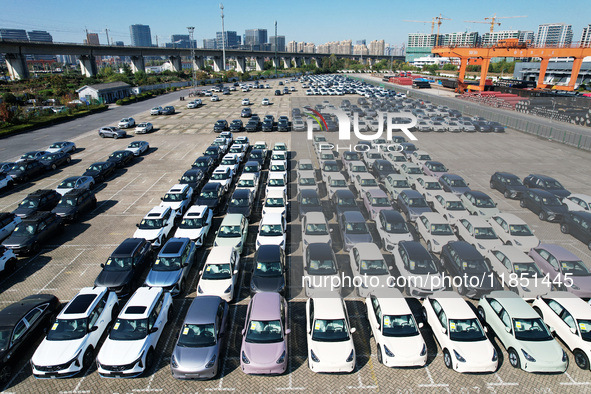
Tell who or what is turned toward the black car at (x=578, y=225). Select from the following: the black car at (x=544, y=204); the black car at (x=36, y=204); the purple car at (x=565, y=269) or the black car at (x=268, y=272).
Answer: the black car at (x=544, y=204)

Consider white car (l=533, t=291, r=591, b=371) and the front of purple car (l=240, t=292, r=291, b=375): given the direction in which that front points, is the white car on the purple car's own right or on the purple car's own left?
on the purple car's own left

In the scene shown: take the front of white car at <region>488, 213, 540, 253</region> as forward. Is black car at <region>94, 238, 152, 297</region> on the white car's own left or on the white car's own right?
on the white car's own right

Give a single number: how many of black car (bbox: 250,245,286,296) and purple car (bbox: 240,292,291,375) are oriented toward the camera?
2

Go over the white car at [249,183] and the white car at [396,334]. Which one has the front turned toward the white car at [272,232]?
the white car at [249,183]

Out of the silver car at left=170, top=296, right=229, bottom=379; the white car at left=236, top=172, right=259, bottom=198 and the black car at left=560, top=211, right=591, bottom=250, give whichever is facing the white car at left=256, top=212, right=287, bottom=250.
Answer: the white car at left=236, top=172, right=259, bottom=198

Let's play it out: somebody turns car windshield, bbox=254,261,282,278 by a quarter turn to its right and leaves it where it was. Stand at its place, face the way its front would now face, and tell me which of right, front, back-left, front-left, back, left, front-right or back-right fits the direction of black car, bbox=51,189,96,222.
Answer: front-right

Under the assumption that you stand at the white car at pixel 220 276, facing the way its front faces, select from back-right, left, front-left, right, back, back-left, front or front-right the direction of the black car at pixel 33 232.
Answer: back-right

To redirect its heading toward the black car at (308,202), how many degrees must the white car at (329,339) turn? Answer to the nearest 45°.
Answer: approximately 180°

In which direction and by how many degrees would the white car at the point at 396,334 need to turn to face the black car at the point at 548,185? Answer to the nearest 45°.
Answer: approximately 135° to its left
